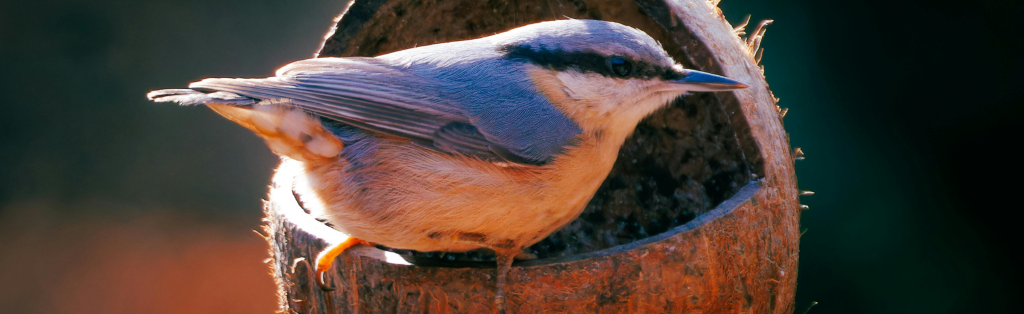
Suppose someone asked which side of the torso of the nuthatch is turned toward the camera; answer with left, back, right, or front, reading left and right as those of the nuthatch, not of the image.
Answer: right
